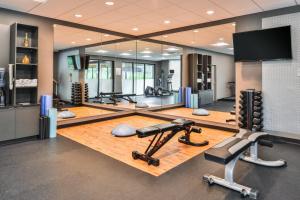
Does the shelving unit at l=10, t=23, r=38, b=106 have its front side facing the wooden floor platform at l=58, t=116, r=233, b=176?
yes

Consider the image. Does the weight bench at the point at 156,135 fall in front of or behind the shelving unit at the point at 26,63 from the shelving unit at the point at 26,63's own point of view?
in front

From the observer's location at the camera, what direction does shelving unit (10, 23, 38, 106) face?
facing the viewer and to the right of the viewer

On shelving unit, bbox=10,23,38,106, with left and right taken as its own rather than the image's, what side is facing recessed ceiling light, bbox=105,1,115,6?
front
